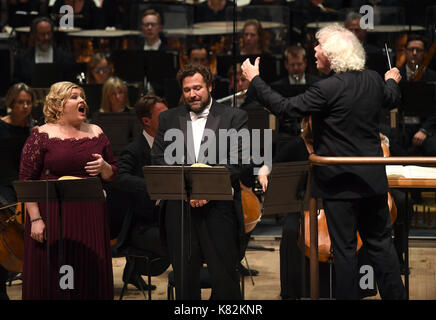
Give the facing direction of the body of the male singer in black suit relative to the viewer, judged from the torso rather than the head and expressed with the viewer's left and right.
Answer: facing the viewer

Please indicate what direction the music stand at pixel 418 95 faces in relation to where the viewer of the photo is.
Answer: facing away from the viewer

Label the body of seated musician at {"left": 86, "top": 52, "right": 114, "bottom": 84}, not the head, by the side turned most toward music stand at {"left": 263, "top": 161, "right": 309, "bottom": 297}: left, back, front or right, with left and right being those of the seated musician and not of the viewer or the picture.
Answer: front

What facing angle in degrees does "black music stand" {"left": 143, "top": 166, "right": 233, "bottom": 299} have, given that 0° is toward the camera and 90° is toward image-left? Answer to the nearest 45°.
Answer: approximately 180°

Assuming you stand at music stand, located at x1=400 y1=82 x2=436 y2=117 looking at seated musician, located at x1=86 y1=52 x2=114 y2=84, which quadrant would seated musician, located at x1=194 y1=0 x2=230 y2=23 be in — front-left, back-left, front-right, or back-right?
front-right

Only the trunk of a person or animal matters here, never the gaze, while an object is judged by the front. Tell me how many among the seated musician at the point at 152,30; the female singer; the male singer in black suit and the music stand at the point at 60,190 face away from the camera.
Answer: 1

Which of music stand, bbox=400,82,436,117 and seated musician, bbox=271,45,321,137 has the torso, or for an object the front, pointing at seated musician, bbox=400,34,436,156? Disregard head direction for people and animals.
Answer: the music stand

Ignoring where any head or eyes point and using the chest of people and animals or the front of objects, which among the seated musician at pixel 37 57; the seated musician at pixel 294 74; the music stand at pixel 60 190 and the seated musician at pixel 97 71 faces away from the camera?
the music stand

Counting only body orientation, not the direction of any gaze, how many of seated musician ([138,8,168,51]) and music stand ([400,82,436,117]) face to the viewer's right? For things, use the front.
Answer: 0

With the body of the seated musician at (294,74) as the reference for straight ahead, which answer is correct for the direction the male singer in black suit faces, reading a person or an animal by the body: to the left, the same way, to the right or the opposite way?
the same way

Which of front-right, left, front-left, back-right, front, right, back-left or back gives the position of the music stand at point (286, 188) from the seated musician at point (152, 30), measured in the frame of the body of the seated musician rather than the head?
front

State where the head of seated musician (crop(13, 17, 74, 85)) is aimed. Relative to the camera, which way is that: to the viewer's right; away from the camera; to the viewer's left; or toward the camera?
toward the camera

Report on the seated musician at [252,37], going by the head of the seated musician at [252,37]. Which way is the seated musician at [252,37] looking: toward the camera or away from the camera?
toward the camera

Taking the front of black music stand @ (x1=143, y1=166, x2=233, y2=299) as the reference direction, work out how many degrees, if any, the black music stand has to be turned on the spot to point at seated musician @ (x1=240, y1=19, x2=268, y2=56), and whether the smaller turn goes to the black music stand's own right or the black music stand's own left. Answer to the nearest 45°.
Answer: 0° — it already faces them

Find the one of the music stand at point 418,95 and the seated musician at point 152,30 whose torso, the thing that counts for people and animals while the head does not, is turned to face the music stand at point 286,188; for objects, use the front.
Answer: the seated musician

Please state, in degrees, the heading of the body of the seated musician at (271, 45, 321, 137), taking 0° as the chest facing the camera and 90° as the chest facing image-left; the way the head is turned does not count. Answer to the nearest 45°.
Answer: approximately 0°

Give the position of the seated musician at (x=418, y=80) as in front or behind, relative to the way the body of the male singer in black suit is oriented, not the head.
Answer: behind

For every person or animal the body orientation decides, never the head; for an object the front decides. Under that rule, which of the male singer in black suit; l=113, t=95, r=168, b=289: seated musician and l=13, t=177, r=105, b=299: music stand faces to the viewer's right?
the seated musician

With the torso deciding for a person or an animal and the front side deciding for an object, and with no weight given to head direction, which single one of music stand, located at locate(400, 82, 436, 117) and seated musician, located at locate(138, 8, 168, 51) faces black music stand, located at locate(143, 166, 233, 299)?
the seated musician

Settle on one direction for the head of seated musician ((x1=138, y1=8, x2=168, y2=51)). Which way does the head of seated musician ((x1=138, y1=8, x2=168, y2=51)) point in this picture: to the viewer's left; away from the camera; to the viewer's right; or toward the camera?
toward the camera
